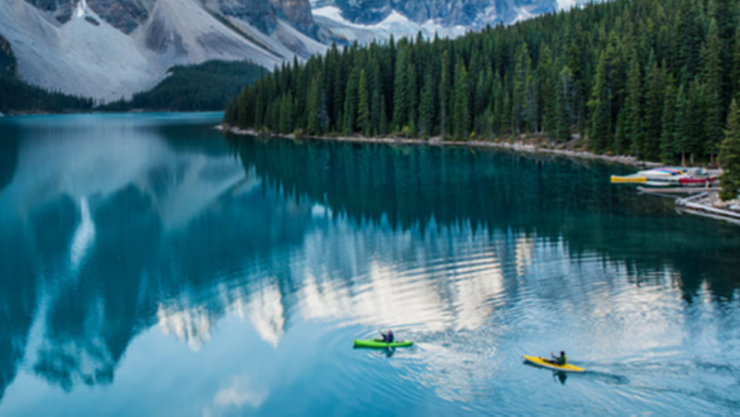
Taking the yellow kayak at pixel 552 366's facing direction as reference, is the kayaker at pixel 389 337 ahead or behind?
ahead

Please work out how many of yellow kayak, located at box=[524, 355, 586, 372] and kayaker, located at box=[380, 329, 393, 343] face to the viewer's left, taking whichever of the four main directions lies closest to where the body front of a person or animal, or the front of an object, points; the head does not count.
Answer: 2

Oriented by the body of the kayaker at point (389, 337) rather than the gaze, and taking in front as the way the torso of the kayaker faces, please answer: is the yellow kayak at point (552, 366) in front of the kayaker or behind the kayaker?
behind

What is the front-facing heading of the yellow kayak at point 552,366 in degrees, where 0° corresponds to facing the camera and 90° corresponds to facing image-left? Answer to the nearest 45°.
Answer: approximately 90°

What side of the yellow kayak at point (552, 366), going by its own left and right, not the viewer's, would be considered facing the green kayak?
front

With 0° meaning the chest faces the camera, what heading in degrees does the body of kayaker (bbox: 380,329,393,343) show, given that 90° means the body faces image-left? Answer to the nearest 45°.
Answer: approximately 90°

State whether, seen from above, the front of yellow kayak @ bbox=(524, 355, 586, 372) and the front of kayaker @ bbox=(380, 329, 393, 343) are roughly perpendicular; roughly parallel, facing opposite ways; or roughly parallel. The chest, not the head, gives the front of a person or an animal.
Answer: roughly parallel
